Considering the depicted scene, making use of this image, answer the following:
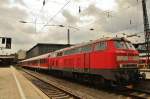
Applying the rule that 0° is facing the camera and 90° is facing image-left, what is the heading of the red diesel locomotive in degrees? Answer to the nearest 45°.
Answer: approximately 315°
